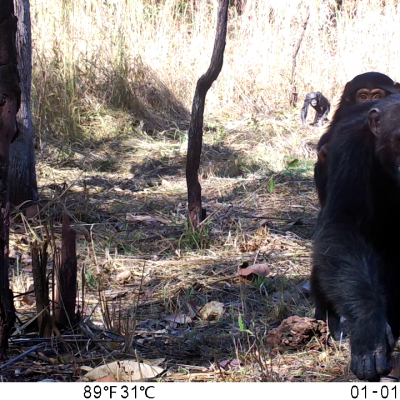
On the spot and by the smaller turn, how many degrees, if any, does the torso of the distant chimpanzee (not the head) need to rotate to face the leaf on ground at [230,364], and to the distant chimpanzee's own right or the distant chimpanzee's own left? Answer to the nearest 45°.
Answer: approximately 45° to the distant chimpanzee's own left

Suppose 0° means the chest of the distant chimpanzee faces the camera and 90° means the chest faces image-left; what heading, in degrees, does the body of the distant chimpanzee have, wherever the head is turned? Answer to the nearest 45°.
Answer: approximately 45°

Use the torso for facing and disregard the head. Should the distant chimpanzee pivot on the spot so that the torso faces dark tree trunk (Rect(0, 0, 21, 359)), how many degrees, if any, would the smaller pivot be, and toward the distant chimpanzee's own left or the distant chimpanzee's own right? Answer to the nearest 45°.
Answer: approximately 45° to the distant chimpanzee's own left

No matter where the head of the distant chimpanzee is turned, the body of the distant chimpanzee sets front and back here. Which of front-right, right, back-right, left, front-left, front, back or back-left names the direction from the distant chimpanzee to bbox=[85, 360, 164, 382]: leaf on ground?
front-left

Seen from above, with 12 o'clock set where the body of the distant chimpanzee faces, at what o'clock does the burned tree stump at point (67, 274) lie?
The burned tree stump is roughly at 11 o'clock from the distant chimpanzee.

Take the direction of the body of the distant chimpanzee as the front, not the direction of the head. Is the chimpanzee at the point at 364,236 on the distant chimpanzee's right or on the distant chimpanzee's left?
on the distant chimpanzee's left

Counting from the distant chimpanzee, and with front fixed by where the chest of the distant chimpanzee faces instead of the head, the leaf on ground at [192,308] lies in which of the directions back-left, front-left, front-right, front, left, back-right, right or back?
front-left
